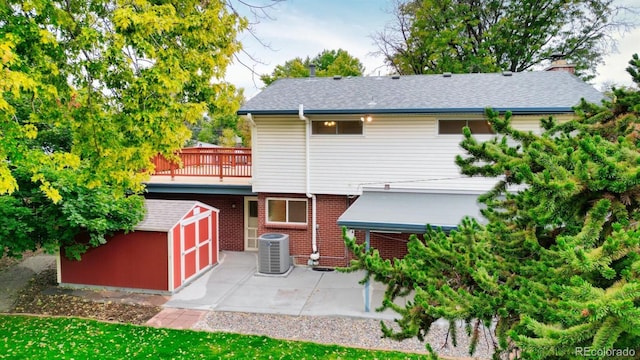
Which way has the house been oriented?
away from the camera

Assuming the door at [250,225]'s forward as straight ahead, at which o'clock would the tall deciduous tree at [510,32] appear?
The tall deciduous tree is roughly at 8 o'clock from the door.

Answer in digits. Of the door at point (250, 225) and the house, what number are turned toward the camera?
1

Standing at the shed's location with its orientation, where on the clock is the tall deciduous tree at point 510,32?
The tall deciduous tree is roughly at 10 o'clock from the shed.

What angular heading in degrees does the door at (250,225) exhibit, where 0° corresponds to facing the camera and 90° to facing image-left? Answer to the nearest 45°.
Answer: approximately 0°

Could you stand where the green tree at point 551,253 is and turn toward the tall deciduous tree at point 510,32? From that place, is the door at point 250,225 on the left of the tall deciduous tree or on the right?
left

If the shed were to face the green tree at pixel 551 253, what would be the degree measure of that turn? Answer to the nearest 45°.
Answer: approximately 45° to its right

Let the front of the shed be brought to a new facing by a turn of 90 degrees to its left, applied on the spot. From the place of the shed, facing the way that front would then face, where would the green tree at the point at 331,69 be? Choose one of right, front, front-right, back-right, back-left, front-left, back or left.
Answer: front

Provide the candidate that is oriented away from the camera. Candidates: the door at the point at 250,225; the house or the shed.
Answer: the house

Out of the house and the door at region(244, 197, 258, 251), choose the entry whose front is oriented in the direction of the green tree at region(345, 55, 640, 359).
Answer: the door

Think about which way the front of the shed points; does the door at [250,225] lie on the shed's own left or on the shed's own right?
on the shed's own left
